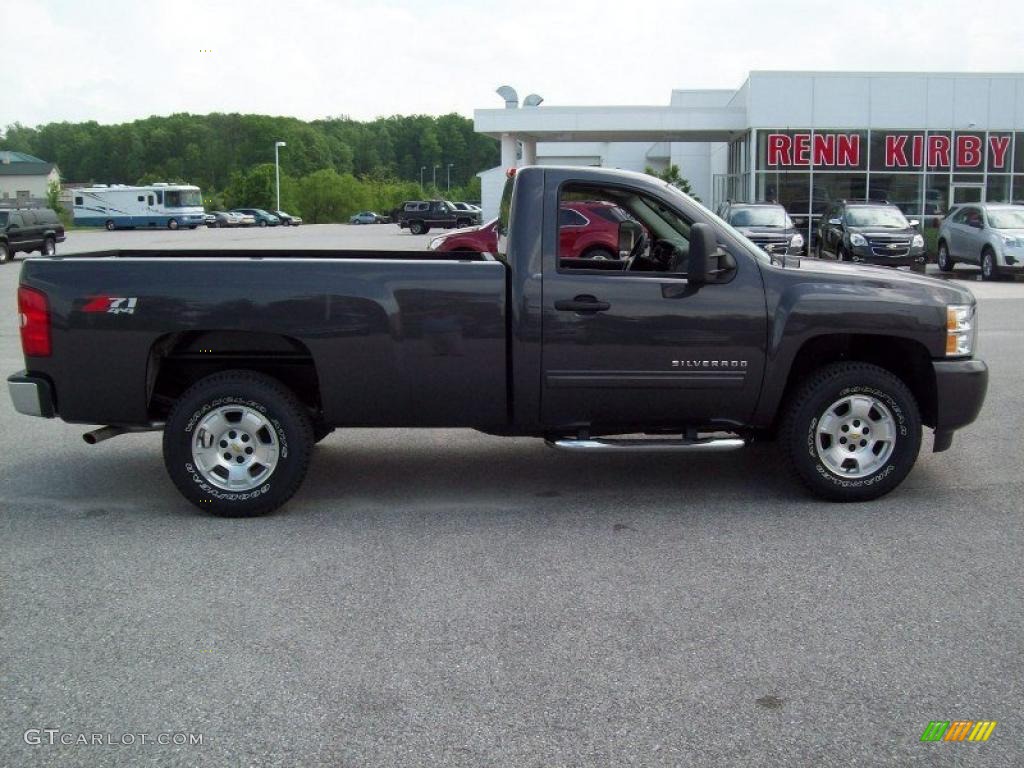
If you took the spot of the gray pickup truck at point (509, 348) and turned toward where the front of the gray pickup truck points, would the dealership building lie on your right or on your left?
on your left

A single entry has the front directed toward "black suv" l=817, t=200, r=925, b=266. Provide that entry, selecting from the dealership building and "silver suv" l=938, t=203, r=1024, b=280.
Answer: the dealership building

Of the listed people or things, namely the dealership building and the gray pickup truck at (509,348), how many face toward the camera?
1

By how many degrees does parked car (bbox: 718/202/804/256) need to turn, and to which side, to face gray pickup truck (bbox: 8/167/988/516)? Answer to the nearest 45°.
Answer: approximately 45° to its right

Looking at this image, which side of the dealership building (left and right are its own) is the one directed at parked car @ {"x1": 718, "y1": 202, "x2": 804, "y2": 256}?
front

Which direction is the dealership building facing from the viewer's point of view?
toward the camera

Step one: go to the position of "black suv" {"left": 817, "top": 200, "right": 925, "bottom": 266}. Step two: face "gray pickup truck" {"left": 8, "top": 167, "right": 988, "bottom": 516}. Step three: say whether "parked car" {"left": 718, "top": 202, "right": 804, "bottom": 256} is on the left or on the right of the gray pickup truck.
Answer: right

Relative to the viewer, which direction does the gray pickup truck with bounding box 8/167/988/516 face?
to the viewer's right

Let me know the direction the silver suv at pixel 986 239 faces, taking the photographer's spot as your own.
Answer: facing the viewer and to the right of the viewer

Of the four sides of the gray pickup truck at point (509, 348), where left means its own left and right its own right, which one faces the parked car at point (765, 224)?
left
